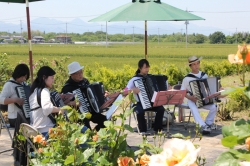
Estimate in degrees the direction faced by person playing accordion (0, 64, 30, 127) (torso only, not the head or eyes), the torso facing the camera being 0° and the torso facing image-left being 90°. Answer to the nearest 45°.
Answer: approximately 270°

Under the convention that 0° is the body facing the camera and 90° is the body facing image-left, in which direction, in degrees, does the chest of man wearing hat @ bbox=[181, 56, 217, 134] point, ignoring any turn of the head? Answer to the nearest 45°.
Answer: approximately 315°

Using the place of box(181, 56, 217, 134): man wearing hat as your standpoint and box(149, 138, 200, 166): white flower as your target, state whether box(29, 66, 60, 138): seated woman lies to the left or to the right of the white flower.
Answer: right

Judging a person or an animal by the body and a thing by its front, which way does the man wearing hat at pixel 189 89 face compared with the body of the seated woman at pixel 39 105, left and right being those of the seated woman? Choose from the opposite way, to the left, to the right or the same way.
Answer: to the right

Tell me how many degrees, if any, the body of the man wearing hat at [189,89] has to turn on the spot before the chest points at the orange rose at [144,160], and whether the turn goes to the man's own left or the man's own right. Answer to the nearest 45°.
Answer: approximately 45° to the man's own right

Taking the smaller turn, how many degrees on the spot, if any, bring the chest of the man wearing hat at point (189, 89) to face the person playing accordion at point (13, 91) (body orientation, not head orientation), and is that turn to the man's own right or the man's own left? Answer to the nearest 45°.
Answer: approximately 90° to the man's own right

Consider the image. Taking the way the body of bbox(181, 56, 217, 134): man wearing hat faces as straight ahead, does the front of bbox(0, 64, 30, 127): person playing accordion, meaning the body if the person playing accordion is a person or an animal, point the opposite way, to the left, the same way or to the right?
to the left
